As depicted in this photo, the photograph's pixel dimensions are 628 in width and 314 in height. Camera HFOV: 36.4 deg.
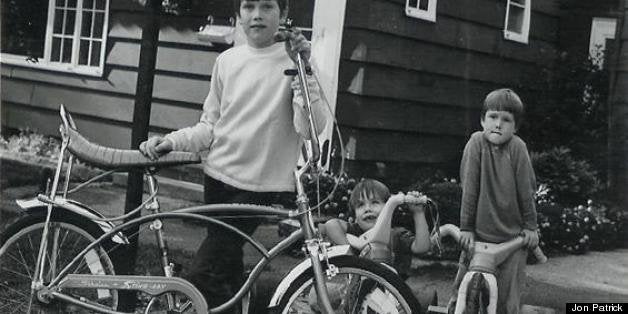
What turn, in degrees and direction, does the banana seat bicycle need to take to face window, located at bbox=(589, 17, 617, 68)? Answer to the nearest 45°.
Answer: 0° — it already faces it

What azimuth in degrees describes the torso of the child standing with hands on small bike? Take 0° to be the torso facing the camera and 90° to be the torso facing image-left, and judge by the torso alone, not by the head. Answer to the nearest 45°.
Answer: approximately 0°

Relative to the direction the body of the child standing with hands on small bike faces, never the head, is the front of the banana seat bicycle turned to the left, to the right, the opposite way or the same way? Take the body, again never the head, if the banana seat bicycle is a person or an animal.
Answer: to the left

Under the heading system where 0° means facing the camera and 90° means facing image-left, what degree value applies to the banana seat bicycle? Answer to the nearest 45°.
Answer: approximately 270°

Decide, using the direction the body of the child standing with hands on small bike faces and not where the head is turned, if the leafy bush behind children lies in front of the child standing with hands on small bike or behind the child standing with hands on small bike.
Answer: behind

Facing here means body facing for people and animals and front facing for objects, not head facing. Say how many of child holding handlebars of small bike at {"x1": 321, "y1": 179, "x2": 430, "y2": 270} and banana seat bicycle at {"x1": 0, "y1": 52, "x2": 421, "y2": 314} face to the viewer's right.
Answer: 1

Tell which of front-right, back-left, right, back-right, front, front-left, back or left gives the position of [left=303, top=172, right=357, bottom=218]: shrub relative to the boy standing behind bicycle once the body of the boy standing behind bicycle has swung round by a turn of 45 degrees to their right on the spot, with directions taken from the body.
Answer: back
